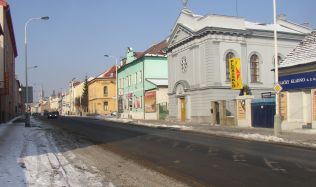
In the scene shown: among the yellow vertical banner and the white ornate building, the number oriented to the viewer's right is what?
0

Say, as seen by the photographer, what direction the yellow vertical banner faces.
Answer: facing the viewer

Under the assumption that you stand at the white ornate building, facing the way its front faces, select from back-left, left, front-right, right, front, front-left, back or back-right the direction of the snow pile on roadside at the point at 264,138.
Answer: front-left

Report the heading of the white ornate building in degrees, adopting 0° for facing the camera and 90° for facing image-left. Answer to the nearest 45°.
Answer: approximately 45°

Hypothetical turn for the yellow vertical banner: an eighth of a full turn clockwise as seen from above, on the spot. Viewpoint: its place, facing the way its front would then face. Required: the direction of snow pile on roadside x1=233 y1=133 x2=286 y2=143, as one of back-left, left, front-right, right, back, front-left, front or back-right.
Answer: front-left
